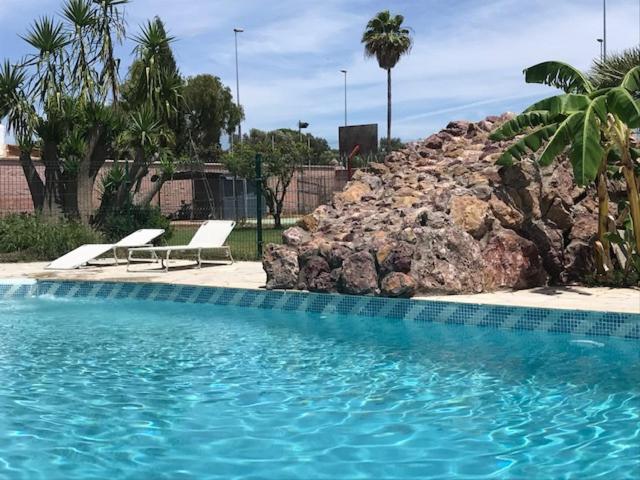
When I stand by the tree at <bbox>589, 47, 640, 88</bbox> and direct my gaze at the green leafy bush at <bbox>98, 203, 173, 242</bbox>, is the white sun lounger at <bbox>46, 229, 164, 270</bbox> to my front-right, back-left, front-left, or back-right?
front-left

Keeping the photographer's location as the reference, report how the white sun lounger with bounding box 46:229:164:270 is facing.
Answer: facing the viewer and to the left of the viewer

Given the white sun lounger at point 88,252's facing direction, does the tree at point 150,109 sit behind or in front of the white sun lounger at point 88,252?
behind

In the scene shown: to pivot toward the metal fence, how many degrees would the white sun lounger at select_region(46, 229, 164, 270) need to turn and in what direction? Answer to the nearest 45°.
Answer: approximately 135° to its right

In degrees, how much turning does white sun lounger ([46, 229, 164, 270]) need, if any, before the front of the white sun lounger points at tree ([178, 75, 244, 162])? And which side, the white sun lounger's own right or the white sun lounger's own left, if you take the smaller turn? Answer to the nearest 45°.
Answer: approximately 135° to the white sun lounger's own right

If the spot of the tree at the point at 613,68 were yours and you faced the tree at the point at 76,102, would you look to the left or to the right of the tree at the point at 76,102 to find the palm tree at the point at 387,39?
right

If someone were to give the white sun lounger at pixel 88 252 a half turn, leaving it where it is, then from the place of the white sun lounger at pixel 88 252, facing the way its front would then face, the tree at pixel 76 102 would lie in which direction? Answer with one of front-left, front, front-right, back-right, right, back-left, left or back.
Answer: front-left

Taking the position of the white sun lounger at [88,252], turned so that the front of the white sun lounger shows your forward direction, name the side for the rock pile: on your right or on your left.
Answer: on your left

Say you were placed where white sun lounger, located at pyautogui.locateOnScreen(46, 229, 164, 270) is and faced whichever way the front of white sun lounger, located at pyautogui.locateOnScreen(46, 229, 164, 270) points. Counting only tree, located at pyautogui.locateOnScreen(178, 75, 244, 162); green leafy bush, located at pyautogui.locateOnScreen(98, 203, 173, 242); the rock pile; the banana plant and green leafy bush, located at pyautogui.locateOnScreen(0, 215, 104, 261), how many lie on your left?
2

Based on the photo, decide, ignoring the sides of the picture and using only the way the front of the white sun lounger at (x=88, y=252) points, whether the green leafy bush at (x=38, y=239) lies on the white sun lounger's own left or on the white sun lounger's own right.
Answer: on the white sun lounger's own right

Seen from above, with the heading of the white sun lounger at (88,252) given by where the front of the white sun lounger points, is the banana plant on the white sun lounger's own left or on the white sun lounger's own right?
on the white sun lounger's own left
